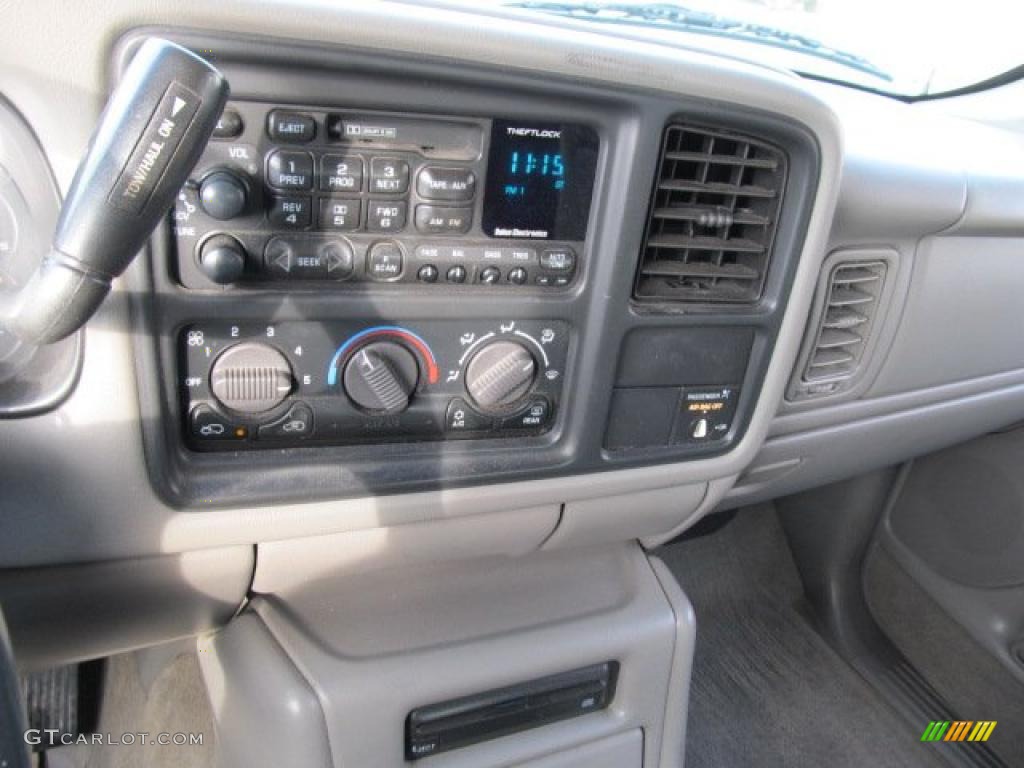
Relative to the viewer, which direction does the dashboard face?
toward the camera

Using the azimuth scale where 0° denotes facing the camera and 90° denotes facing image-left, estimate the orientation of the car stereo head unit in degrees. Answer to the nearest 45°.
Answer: approximately 0°
